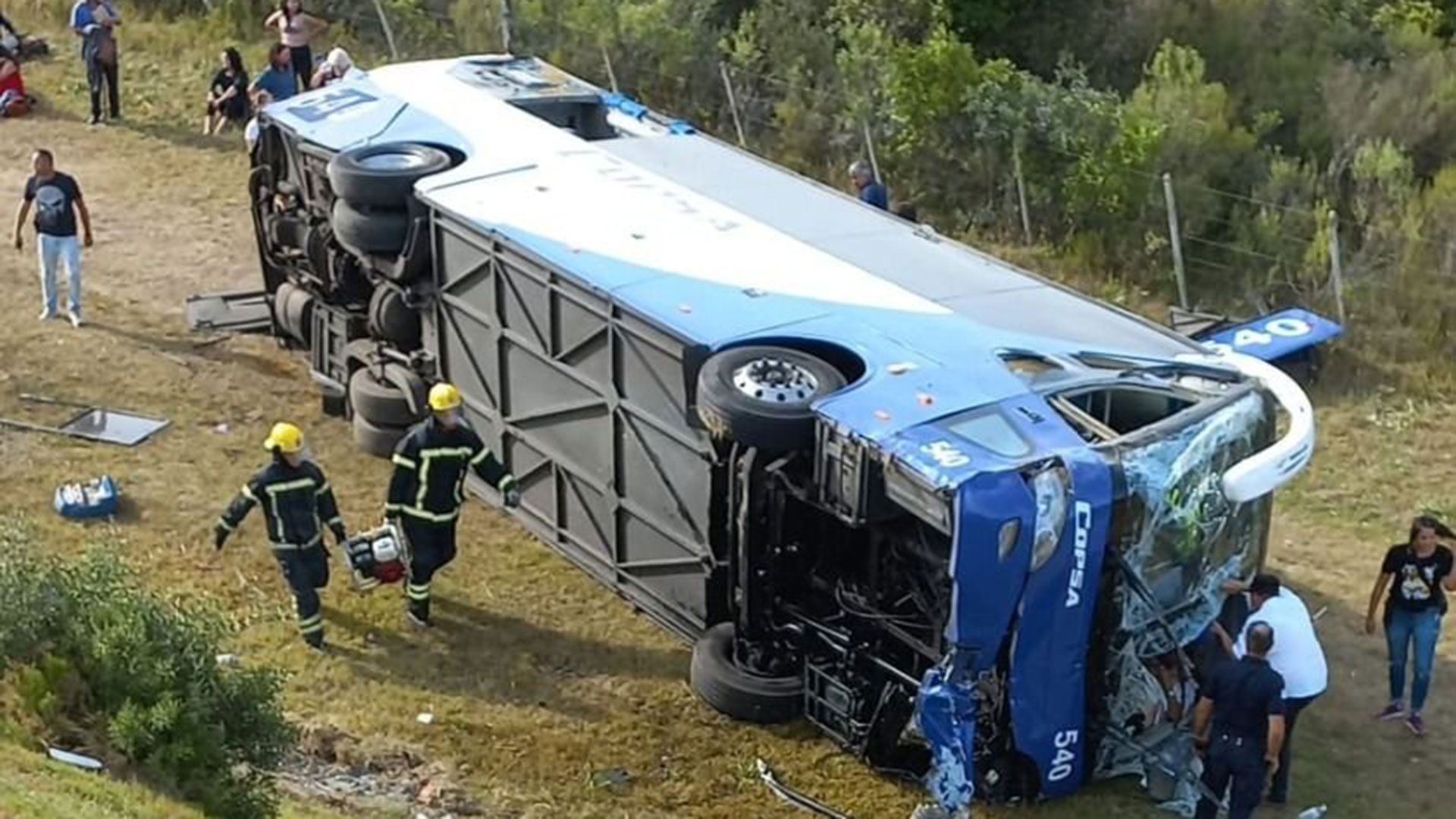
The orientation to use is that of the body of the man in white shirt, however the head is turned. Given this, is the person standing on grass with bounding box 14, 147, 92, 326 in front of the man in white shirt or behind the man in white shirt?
in front

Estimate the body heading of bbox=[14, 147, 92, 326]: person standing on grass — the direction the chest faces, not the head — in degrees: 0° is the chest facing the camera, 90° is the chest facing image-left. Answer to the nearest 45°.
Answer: approximately 0°

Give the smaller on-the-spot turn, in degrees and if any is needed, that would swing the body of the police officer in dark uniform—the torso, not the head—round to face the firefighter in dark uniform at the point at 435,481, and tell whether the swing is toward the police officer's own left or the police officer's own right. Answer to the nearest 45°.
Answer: approximately 90° to the police officer's own left

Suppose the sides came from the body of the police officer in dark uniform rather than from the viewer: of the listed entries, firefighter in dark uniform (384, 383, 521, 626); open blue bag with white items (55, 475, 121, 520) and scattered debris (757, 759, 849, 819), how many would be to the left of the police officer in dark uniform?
3

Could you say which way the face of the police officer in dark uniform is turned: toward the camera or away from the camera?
away from the camera

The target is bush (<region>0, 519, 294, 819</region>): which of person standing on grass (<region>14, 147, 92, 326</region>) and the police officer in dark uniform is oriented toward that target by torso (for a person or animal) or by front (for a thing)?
the person standing on grass

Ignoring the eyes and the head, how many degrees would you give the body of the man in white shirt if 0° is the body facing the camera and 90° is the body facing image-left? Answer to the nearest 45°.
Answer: approximately 90°

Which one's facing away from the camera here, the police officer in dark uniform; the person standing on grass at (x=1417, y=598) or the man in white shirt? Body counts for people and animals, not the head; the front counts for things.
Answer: the police officer in dark uniform

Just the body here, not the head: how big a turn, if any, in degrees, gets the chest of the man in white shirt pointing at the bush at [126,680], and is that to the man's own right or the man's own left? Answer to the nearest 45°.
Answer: approximately 45° to the man's own left

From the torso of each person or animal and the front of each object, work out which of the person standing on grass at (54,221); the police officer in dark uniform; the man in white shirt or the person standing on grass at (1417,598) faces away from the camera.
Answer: the police officer in dark uniform

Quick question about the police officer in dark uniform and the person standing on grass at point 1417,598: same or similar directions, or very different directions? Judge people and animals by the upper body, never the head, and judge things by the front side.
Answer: very different directions

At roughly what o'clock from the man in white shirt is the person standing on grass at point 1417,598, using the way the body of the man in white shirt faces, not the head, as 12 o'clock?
The person standing on grass is roughly at 4 o'clock from the man in white shirt.

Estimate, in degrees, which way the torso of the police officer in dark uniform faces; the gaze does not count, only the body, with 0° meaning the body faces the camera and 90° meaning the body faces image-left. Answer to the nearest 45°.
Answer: approximately 180°

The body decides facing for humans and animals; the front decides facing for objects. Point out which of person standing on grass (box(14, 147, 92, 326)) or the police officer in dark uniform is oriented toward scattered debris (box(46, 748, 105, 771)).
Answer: the person standing on grass
